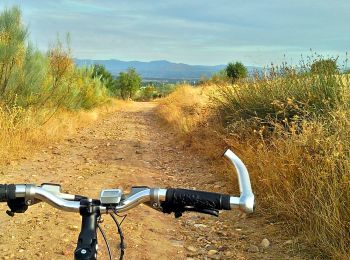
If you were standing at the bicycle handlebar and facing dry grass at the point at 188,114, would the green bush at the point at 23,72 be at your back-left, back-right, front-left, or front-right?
front-left

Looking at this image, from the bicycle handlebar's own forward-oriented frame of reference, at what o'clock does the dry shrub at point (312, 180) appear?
The dry shrub is roughly at 1 o'clock from the bicycle handlebar.

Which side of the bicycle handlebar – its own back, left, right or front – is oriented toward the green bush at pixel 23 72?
front

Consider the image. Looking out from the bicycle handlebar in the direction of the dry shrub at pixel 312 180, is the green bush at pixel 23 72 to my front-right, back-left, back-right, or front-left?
front-left

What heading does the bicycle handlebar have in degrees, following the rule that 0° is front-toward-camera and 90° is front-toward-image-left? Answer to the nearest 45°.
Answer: approximately 180°

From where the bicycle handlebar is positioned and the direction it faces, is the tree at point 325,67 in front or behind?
in front

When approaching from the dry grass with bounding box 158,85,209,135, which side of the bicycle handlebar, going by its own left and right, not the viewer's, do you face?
front
